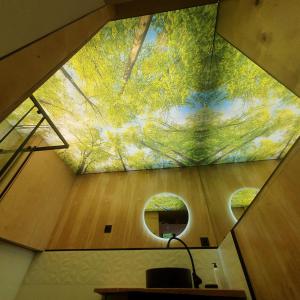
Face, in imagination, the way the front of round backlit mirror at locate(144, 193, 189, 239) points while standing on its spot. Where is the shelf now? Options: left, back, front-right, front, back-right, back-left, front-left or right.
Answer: front

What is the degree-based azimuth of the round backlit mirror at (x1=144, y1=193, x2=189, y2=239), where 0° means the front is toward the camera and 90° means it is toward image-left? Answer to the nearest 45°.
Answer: approximately 0°
